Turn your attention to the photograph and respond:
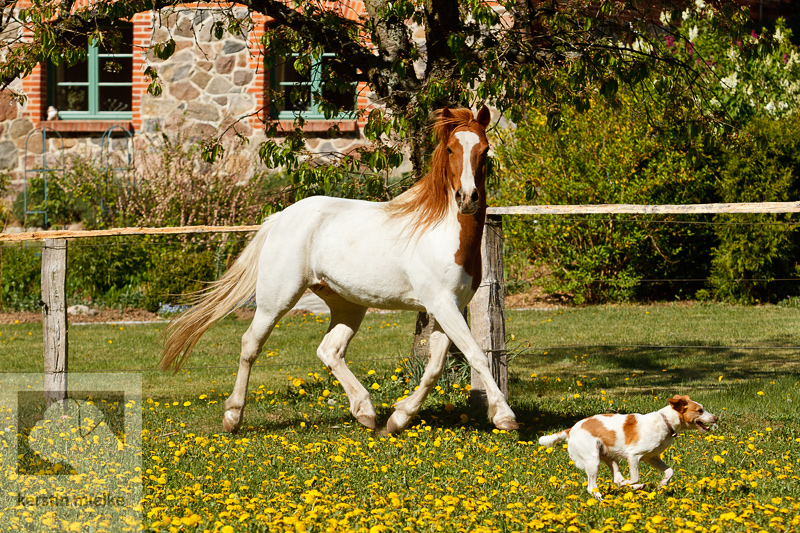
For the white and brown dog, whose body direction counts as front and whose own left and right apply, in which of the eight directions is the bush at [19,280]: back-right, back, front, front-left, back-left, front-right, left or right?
back-left

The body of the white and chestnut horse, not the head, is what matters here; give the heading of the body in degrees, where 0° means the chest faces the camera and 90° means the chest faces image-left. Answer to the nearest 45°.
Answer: approximately 270°

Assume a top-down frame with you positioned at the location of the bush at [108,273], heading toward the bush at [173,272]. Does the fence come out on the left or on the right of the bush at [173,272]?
right

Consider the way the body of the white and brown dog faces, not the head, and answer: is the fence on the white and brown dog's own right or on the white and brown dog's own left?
on the white and brown dog's own left

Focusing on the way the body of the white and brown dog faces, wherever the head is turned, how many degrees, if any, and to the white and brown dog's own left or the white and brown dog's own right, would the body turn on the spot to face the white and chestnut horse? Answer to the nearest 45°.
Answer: approximately 135° to the white and brown dog's own left

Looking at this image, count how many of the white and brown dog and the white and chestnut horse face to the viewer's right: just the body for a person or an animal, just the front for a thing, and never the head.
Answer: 2

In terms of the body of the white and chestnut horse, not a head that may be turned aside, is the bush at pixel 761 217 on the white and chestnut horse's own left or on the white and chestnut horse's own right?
on the white and chestnut horse's own left

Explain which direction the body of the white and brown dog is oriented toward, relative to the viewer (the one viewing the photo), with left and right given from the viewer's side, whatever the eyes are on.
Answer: facing to the right of the viewer

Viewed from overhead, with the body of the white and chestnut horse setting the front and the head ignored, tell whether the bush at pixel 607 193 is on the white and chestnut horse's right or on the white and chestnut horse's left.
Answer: on the white and chestnut horse's left
